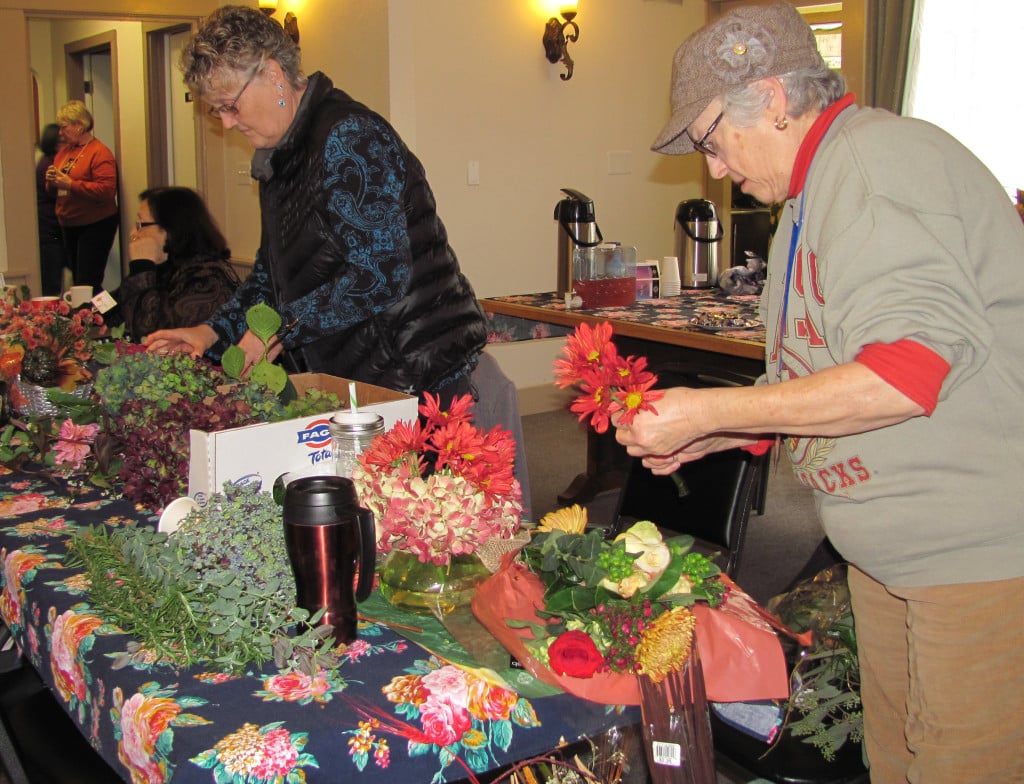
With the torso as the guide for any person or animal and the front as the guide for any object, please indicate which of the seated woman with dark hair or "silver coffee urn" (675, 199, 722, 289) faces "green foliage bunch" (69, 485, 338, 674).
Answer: the silver coffee urn

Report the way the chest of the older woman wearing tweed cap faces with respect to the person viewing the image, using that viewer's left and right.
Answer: facing to the left of the viewer

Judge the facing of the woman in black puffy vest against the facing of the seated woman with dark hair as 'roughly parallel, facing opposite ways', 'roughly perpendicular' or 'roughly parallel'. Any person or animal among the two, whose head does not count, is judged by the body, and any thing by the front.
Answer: roughly parallel

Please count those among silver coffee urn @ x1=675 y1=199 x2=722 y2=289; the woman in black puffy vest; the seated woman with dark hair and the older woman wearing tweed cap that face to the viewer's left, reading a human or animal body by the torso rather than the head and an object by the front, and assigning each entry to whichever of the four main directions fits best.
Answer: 3

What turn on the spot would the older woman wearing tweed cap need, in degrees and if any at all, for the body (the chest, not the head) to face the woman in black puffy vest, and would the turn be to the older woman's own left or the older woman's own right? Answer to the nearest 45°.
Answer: approximately 45° to the older woman's own right

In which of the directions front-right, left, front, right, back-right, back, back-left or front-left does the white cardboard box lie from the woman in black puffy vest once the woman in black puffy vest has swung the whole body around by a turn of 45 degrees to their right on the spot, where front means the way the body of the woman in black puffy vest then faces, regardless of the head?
back-left

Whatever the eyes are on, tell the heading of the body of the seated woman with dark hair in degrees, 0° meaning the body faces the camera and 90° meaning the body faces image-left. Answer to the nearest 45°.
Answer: approximately 90°

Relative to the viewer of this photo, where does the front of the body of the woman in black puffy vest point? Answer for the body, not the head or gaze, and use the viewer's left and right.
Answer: facing to the left of the viewer

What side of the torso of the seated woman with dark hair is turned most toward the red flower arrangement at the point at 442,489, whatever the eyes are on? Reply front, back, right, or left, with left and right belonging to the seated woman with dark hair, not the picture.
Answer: left

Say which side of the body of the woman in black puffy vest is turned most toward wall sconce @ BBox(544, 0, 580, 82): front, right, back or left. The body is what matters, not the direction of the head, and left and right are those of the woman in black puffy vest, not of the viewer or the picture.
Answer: right

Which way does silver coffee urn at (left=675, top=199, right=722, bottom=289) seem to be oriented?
toward the camera

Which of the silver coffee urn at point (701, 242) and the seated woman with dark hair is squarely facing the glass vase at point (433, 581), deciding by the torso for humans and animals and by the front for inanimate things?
the silver coffee urn

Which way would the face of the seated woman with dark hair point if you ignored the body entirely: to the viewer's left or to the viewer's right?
to the viewer's left

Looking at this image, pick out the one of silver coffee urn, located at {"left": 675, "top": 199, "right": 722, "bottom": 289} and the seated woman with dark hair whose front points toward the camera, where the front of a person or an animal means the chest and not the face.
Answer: the silver coffee urn

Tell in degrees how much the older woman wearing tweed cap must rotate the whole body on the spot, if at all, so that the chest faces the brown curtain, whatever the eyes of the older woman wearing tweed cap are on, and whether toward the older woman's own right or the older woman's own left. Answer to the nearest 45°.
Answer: approximately 90° to the older woman's own right
